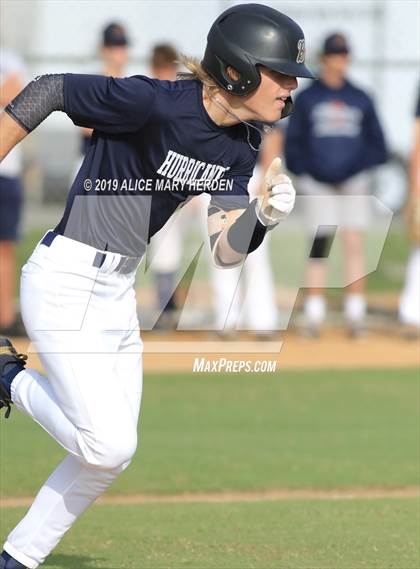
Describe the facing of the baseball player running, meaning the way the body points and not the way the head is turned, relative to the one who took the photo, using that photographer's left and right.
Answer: facing the viewer and to the right of the viewer

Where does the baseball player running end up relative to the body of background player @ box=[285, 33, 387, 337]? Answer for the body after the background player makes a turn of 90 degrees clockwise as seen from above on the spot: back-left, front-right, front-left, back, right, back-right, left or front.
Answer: left

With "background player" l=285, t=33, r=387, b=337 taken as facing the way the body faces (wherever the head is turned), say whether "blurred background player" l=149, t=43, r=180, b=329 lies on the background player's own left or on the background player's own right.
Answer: on the background player's own right

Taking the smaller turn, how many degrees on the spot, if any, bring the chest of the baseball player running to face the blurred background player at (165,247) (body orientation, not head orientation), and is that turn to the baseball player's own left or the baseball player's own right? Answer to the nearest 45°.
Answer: approximately 135° to the baseball player's own left

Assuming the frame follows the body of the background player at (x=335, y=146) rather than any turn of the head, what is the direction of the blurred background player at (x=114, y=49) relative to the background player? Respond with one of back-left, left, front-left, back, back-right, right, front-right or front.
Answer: right

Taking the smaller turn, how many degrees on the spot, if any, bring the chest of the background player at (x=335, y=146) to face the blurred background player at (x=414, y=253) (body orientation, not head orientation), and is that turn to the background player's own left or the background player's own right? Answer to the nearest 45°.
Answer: approximately 45° to the background player's own left

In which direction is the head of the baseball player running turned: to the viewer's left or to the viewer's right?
to the viewer's right

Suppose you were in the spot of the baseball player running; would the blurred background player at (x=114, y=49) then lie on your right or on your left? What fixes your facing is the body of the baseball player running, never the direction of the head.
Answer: on your left

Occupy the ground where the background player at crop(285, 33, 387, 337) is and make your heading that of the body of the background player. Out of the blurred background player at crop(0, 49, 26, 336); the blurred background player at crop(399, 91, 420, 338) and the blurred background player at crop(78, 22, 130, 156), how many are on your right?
2

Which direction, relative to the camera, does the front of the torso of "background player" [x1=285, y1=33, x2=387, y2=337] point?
toward the camera
